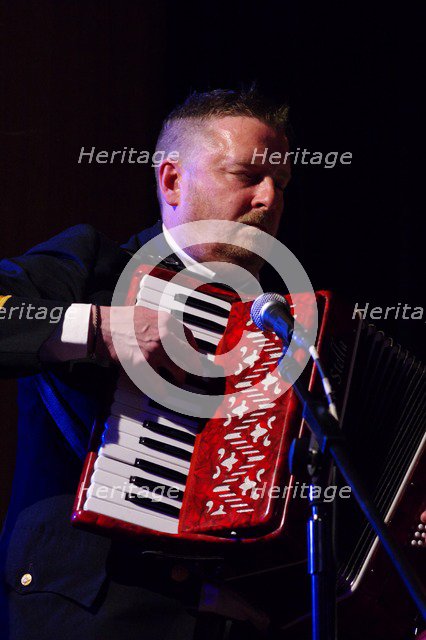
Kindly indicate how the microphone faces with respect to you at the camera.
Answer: facing away from the viewer and to the left of the viewer

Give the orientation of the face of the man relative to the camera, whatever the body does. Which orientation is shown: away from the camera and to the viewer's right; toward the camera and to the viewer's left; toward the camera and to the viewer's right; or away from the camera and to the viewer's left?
toward the camera and to the viewer's right
